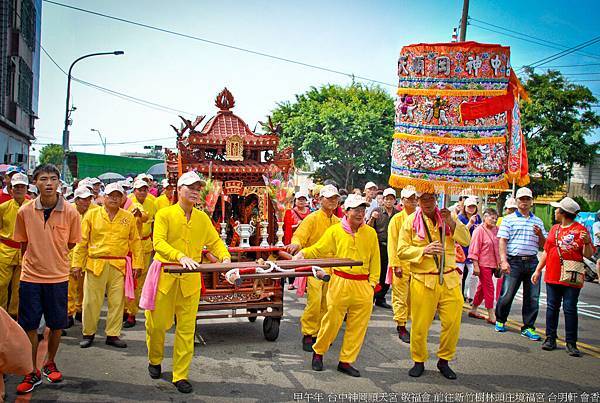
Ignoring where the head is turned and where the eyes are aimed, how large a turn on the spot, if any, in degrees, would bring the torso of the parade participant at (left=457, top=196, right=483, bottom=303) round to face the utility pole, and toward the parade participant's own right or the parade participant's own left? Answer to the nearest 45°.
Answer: approximately 180°

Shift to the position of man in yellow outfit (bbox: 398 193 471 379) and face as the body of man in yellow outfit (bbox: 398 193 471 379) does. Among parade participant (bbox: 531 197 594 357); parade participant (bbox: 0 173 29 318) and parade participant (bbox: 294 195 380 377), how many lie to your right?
2

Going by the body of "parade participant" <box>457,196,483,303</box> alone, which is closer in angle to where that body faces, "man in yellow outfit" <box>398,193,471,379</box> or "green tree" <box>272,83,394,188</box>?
the man in yellow outfit

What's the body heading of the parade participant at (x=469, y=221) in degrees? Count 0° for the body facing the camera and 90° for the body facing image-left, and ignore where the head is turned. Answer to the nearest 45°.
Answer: approximately 0°

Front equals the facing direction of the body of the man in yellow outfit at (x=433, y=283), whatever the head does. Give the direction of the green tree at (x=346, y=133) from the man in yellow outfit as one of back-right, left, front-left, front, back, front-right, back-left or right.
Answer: back

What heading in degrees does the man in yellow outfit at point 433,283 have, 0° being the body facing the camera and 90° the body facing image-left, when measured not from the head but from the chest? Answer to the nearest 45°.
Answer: approximately 0°

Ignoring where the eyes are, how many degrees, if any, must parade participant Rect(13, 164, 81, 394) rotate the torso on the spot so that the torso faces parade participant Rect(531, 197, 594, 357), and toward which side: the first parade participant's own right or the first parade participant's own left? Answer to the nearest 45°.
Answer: approximately 90° to the first parade participant's own left

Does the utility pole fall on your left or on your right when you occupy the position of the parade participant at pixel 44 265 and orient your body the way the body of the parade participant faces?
on your left
